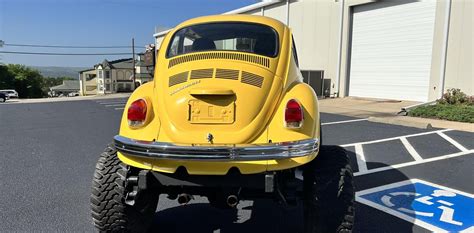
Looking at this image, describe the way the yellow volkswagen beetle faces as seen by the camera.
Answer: facing away from the viewer
